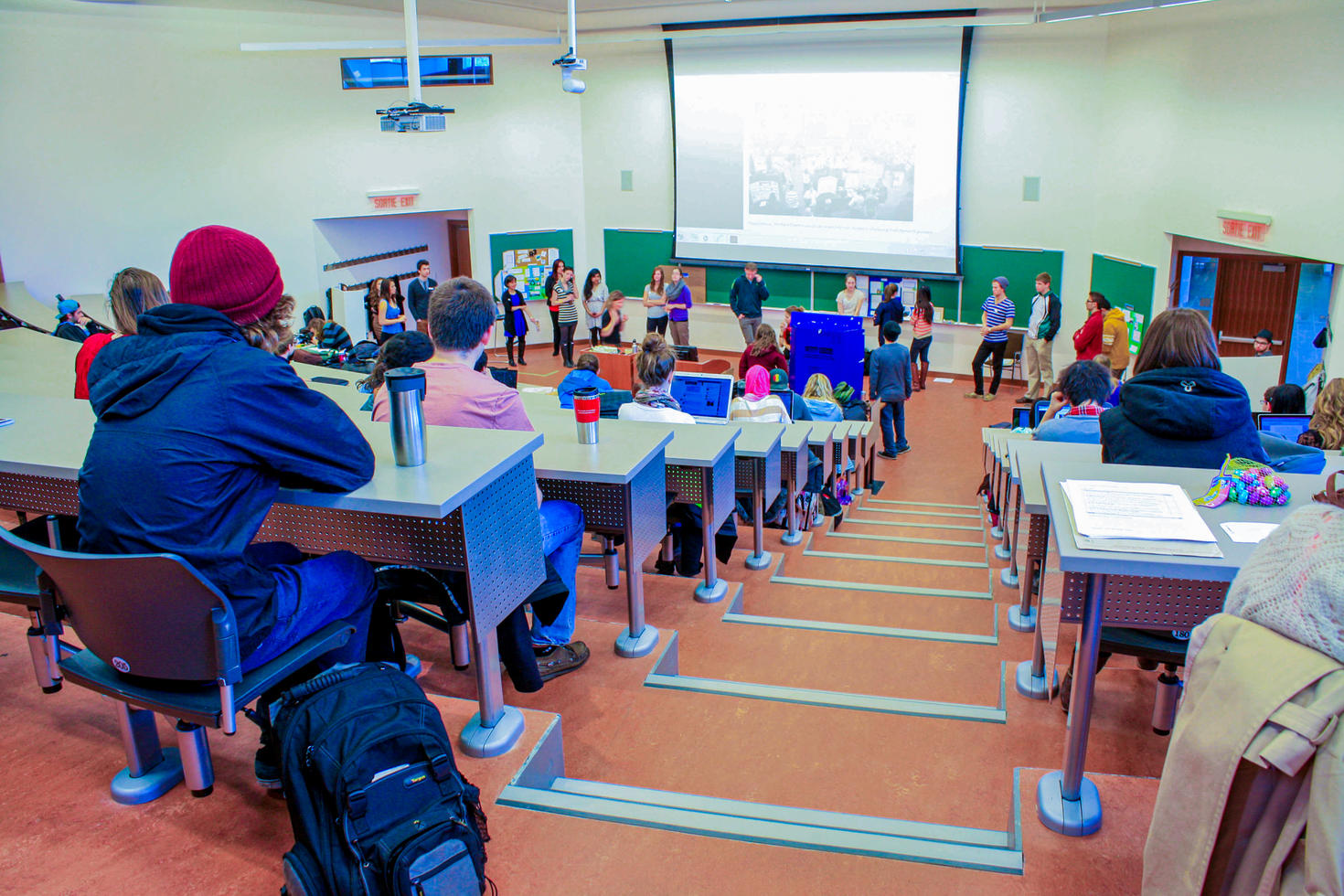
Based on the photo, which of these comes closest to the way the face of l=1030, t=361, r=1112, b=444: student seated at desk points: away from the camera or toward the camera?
away from the camera

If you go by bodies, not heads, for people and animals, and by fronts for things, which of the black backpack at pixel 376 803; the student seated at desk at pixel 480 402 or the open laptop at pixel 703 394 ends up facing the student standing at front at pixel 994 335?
the student seated at desk

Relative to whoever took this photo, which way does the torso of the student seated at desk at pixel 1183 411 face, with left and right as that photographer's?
facing away from the viewer

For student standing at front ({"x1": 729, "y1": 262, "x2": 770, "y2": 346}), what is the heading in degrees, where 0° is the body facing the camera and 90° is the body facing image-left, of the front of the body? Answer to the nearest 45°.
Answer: approximately 0°

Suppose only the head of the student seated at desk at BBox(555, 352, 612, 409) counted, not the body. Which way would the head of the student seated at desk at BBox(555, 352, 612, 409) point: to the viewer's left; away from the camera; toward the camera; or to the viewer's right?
away from the camera

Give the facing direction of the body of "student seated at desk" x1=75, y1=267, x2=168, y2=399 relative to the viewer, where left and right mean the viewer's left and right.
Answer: facing away from the viewer and to the right of the viewer

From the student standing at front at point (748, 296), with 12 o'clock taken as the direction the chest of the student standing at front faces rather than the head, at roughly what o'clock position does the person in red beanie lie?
The person in red beanie is roughly at 12 o'clock from the student standing at front.

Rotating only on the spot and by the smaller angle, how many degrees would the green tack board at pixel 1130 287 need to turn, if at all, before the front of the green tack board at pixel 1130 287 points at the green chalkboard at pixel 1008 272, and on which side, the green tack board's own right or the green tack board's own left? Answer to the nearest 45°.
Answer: approximately 90° to the green tack board's own right

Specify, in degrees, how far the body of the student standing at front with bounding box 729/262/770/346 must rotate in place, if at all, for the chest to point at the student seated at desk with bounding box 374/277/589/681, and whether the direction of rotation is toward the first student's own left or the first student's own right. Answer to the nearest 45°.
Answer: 0° — they already face them

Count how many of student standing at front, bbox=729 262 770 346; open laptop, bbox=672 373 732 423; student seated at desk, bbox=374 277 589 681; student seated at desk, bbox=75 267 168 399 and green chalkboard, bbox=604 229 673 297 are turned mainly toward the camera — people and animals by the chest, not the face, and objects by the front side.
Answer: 3

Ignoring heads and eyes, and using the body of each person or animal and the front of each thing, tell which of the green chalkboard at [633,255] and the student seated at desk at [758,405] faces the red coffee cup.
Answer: the green chalkboard

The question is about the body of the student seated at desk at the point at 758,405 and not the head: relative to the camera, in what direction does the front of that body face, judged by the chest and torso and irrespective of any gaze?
away from the camera
